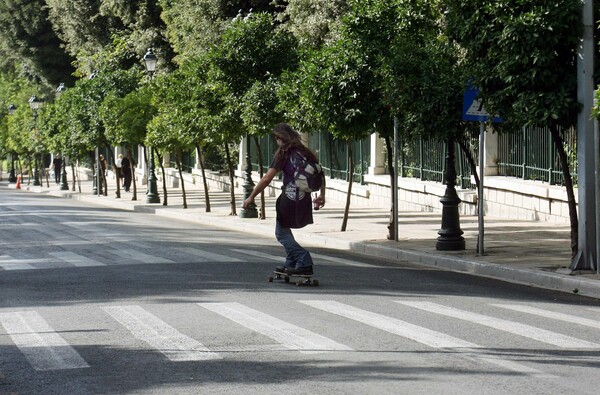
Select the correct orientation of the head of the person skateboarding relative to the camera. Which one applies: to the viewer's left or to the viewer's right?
to the viewer's left

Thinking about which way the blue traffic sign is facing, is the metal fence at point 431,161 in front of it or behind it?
behind

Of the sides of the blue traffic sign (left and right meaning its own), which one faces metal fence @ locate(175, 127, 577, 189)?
back

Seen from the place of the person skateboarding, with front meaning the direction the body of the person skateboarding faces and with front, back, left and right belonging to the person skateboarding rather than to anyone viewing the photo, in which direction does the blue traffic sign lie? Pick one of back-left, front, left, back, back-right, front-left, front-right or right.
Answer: back-right

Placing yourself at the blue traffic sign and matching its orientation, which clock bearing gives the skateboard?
The skateboard is roughly at 1 o'clock from the blue traffic sign.

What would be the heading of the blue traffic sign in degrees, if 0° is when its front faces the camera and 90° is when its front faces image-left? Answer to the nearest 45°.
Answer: approximately 0°

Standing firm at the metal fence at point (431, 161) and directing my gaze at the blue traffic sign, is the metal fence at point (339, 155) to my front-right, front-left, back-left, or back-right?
back-right
